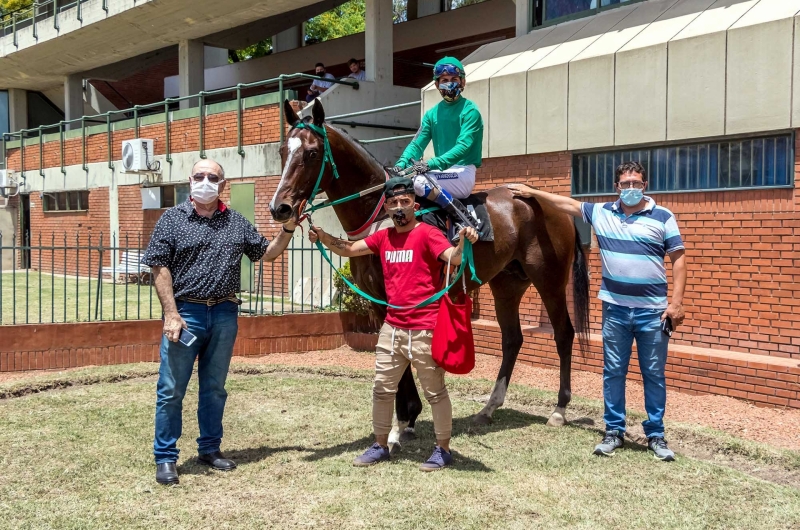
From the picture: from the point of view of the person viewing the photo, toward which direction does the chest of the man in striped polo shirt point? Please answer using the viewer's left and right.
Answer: facing the viewer

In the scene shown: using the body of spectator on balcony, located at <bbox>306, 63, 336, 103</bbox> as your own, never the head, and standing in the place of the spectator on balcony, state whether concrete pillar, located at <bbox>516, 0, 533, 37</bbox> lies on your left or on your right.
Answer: on your left

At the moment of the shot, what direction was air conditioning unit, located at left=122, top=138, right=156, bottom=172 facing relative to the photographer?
facing the viewer and to the left of the viewer

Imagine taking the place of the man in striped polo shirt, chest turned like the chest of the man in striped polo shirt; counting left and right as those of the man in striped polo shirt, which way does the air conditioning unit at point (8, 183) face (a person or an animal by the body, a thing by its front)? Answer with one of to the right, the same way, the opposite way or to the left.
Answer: the same way

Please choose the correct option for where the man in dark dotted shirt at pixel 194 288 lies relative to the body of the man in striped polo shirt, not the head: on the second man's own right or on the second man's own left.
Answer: on the second man's own right

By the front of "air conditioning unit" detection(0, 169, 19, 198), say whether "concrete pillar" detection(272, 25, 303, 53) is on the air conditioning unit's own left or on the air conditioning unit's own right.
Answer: on the air conditioning unit's own left

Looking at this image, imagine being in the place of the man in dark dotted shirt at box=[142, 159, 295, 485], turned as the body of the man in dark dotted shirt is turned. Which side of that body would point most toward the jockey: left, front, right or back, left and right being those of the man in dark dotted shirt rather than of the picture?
left

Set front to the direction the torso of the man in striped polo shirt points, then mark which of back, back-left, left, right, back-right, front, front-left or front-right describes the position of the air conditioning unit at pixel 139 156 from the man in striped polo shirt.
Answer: back-right

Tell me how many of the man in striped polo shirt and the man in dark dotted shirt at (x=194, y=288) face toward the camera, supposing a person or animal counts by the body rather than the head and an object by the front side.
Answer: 2

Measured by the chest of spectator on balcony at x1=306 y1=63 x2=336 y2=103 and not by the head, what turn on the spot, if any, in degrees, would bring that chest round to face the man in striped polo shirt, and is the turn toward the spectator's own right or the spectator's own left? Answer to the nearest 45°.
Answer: approximately 45° to the spectator's own left

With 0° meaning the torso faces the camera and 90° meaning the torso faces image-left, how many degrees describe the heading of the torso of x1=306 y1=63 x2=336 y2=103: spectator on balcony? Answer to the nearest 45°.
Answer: approximately 45°

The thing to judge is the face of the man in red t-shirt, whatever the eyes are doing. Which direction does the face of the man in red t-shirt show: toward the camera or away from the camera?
toward the camera

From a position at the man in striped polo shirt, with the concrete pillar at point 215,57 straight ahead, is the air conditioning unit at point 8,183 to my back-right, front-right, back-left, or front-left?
front-left

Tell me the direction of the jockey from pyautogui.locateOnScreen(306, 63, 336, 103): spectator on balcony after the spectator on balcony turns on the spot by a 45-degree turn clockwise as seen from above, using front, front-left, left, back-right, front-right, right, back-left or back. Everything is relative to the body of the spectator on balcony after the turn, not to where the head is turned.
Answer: left

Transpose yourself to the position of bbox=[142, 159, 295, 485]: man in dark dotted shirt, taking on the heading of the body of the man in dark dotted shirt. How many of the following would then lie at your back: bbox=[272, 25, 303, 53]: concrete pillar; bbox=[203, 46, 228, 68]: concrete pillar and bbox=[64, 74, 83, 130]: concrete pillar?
3

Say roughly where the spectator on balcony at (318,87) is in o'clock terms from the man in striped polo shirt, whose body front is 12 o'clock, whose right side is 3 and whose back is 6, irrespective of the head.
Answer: The spectator on balcony is roughly at 5 o'clock from the man in striped polo shirt.

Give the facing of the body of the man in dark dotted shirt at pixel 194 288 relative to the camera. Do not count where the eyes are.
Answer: toward the camera

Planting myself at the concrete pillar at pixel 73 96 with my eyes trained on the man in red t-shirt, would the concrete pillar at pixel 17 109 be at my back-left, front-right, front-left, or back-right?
back-right

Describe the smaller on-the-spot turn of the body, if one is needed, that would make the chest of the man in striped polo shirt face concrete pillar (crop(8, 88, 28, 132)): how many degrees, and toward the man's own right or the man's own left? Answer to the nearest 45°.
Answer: approximately 135° to the man's own right

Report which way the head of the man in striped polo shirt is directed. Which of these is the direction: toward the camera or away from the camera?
toward the camera
